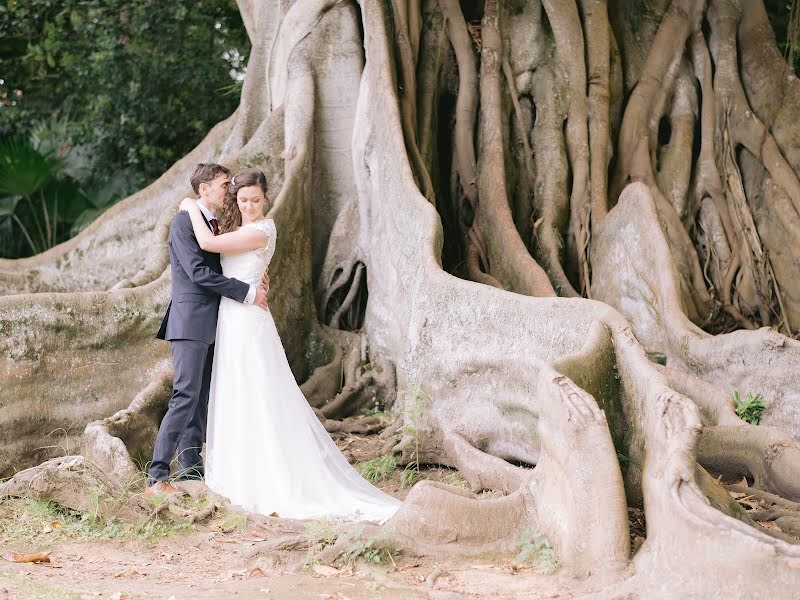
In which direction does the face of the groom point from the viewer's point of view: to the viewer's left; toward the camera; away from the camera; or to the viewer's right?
to the viewer's right

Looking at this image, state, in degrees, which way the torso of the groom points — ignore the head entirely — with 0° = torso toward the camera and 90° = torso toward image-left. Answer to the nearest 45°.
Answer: approximately 270°

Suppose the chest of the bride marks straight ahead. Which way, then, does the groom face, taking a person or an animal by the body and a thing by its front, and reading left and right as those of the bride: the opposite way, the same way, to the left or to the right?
the opposite way

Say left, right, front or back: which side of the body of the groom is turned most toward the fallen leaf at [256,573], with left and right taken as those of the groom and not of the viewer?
right

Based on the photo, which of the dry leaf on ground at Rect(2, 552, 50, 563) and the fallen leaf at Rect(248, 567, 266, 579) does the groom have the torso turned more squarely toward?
the fallen leaf

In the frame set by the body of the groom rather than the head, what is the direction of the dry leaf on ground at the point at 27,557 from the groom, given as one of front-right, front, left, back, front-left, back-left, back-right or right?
back-right
